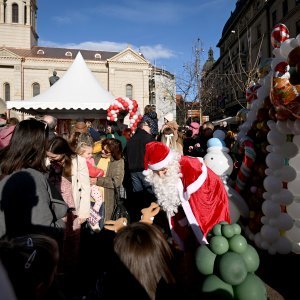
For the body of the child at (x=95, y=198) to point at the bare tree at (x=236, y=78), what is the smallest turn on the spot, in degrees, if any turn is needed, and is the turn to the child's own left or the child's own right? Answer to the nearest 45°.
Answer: approximately 45° to the child's own left

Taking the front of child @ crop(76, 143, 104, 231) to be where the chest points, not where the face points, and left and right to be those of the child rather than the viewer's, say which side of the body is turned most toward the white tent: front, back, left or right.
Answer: left

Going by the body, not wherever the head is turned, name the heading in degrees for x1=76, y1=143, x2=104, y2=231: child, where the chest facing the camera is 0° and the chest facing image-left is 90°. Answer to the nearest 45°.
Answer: approximately 270°
